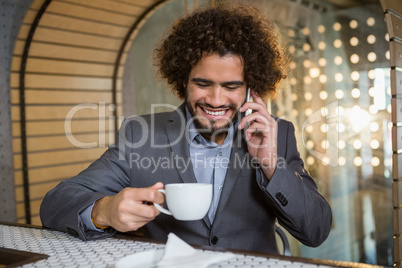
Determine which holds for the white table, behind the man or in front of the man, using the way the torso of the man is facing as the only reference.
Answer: in front

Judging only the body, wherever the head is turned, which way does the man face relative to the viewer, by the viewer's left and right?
facing the viewer

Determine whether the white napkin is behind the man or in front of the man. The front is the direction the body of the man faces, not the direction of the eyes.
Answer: in front

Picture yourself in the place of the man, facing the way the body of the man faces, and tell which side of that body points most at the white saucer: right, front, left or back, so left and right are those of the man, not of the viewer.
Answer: front

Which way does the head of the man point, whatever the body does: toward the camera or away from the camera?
toward the camera
